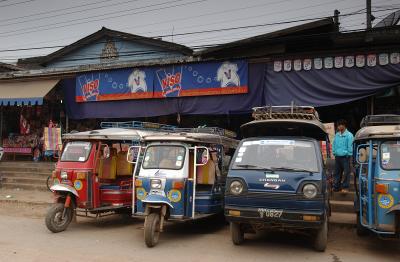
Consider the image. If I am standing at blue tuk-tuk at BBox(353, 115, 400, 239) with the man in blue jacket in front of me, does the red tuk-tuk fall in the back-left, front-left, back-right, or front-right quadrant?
front-left

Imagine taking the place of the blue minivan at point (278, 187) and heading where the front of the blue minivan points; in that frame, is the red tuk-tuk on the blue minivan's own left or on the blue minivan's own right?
on the blue minivan's own right

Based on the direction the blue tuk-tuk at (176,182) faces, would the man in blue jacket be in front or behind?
behind

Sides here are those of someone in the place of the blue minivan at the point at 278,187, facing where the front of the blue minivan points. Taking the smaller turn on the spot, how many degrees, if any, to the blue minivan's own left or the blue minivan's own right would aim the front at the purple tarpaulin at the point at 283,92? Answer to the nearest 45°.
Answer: approximately 180°

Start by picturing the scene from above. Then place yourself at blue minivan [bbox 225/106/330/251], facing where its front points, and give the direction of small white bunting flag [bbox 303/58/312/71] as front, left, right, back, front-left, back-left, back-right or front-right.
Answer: back

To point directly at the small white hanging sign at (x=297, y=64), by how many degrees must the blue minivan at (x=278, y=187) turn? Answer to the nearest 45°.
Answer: approximately 180°

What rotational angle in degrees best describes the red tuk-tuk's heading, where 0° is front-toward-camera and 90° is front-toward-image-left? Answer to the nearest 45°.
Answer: approximately 45°

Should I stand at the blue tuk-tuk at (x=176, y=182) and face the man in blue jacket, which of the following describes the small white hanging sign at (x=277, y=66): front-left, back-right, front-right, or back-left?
front-left

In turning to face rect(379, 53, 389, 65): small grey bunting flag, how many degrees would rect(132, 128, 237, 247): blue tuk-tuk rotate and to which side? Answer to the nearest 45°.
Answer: approximately 180°

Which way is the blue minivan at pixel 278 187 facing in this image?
toward the camera

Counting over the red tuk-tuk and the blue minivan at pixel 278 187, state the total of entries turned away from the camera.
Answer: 0

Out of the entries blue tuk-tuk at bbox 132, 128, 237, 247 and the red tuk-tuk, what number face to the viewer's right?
0

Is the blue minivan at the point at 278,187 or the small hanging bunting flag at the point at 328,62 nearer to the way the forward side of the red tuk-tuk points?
the blue minivan

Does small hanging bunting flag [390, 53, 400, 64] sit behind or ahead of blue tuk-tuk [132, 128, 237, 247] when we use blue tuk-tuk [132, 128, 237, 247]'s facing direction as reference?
behind

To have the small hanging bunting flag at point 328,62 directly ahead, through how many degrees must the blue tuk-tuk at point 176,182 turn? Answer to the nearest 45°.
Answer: approximately 180°

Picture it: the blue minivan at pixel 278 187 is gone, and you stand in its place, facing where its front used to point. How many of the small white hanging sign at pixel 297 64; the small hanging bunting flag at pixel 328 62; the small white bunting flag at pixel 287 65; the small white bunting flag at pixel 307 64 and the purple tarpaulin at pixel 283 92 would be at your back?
5
